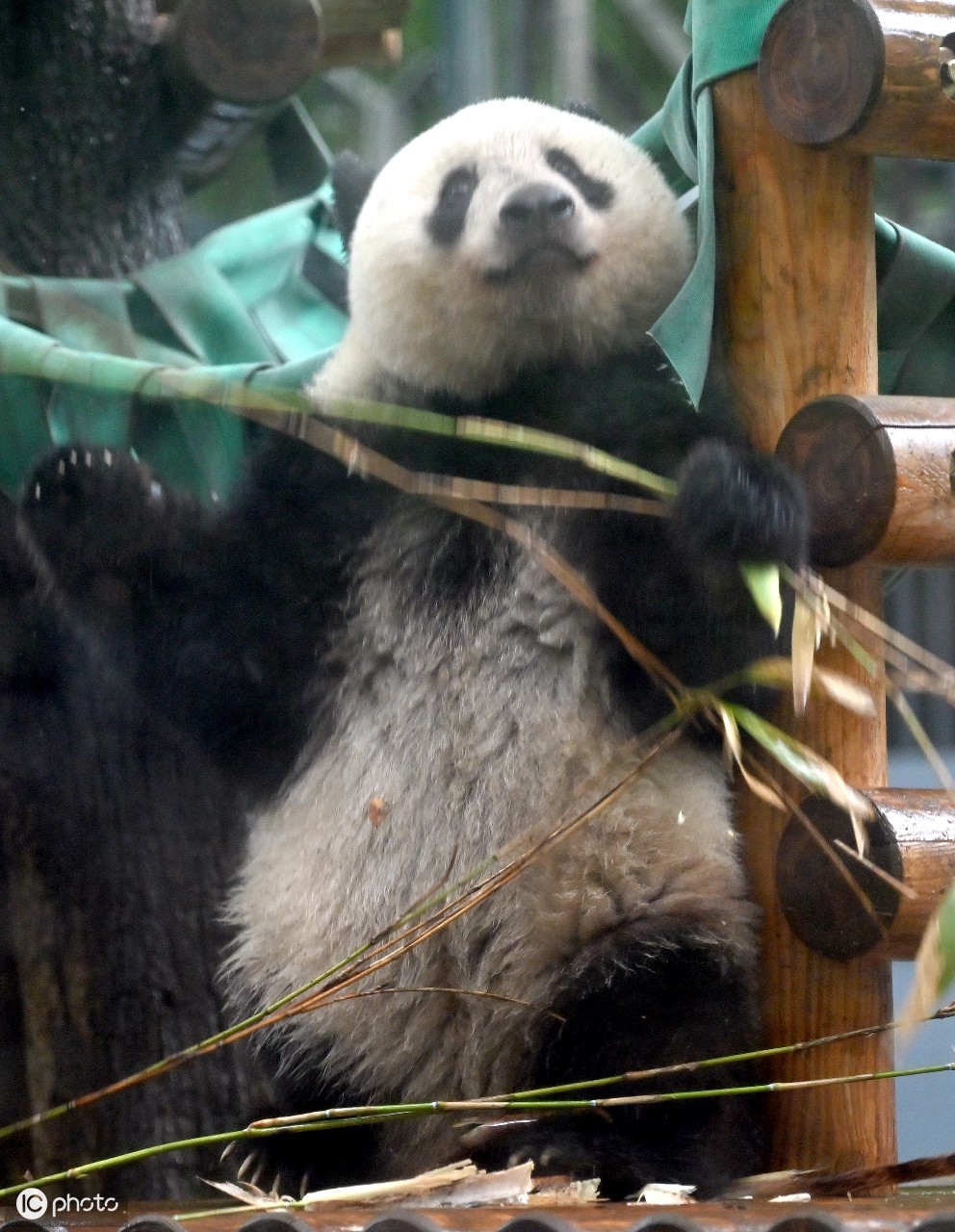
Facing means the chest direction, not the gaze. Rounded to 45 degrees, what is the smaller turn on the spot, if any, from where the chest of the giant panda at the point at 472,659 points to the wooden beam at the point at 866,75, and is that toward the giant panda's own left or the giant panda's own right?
approximately 45° to the giant panda's own left

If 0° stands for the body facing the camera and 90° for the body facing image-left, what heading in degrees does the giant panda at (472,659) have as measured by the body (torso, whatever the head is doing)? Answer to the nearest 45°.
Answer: approximately 0°
